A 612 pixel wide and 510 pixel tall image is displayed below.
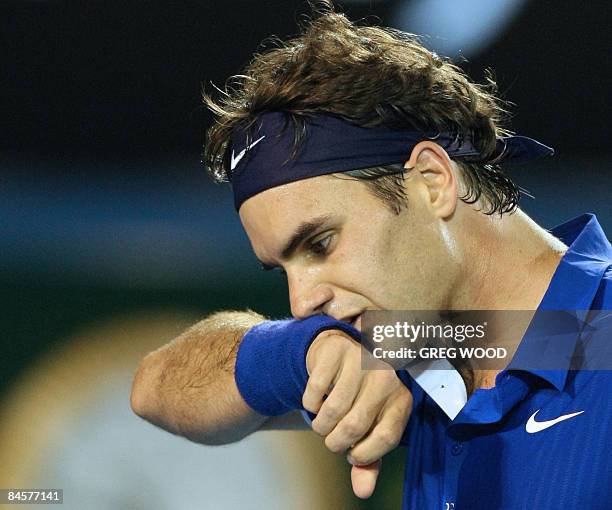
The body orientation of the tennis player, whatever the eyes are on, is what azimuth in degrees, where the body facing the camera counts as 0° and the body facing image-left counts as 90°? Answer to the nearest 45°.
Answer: approximately 45°
